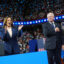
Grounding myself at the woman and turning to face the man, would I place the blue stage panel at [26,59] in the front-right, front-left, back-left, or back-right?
front-right

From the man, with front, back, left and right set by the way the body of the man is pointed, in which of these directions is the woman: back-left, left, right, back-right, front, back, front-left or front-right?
back-right
